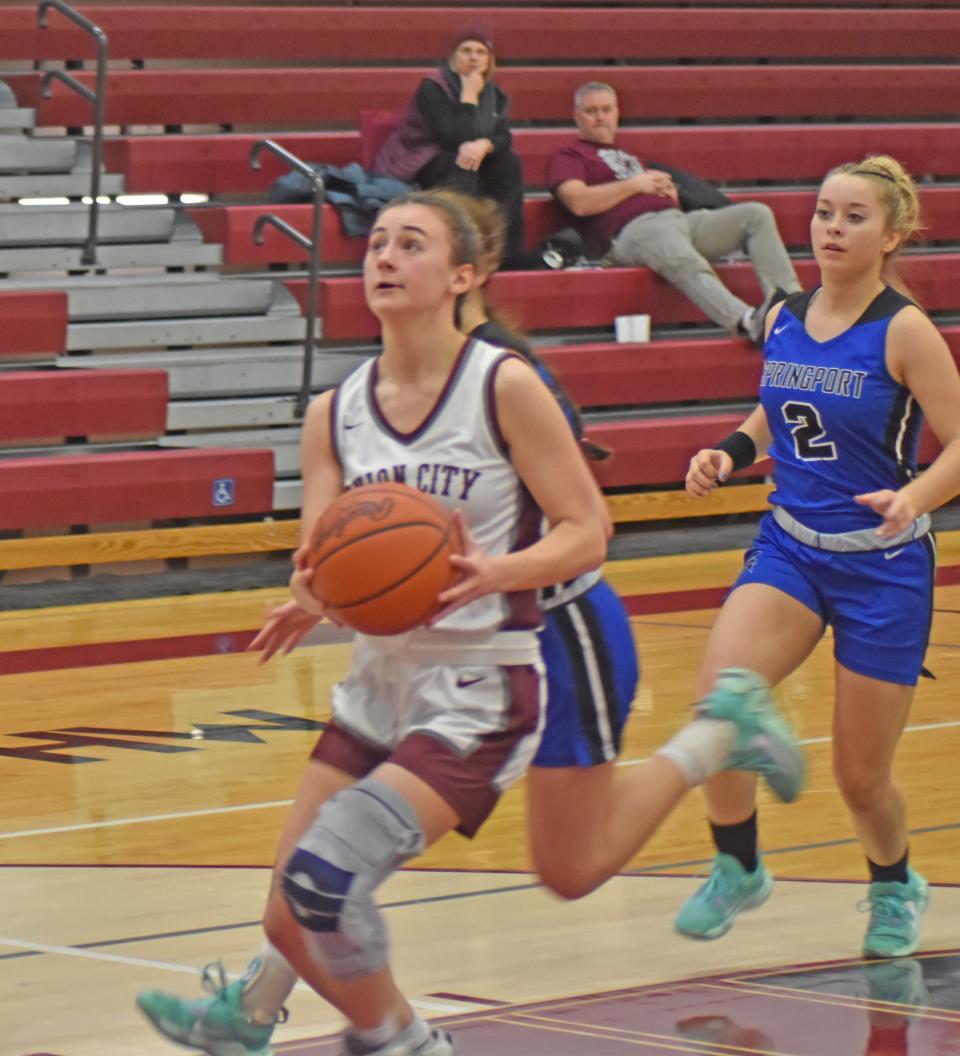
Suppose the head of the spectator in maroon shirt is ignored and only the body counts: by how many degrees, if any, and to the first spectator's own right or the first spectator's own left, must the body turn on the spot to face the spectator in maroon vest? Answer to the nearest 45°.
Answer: approximately 90° to the first spectator's own right

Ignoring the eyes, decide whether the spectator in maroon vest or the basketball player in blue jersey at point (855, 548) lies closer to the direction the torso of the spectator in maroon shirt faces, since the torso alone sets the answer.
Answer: the basketball player in blue jersey

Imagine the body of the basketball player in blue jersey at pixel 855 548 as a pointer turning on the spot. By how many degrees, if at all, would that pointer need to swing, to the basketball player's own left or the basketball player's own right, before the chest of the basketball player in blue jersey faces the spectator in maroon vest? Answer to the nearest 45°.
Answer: approximately 135° to the basketball player's own right

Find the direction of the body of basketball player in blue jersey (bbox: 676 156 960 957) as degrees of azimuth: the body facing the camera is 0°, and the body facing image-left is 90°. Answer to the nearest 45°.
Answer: approximately 45°

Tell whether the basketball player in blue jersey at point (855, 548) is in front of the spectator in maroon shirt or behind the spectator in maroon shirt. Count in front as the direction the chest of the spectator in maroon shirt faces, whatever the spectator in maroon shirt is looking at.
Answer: in front
